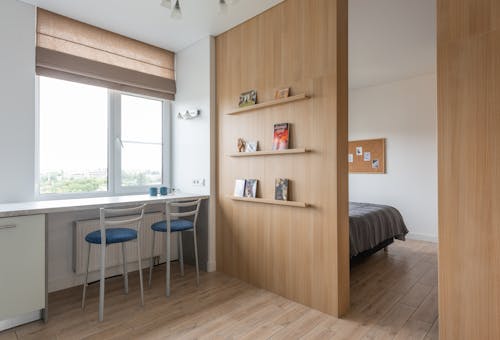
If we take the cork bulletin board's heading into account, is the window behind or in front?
in front

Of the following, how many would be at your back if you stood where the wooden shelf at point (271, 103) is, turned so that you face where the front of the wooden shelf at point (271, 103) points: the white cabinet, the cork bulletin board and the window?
1

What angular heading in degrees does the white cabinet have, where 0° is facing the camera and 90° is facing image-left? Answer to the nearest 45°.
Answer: approximately 315°

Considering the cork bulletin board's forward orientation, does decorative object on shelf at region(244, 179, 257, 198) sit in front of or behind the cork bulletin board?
in front

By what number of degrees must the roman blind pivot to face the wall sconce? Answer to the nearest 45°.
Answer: approximately 45° to its left

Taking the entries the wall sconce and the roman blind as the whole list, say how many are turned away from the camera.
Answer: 0

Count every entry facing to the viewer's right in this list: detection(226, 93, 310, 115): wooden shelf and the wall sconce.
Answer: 0

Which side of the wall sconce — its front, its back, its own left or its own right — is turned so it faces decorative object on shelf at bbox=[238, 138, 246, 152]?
left
